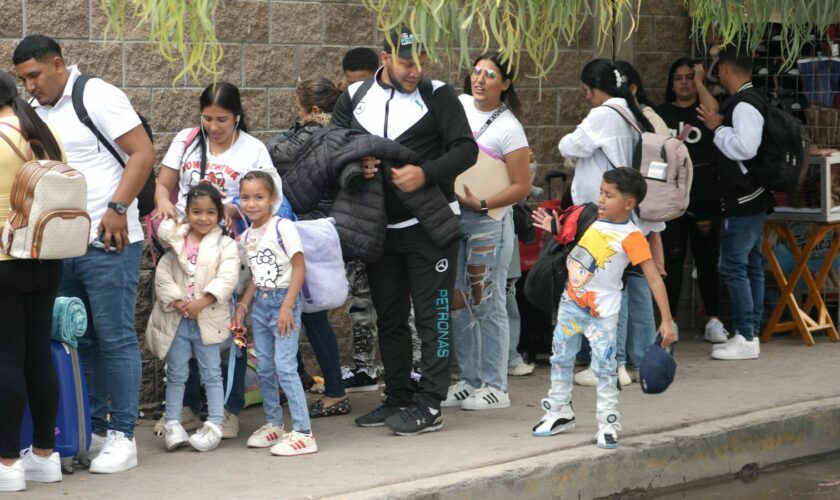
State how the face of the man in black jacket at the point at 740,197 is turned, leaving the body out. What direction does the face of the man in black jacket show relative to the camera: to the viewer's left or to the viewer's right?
to the viewer's left

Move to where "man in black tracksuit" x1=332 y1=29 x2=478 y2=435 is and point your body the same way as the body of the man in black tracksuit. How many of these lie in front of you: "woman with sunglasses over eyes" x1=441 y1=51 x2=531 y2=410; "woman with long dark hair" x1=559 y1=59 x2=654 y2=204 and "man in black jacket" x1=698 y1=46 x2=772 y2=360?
0

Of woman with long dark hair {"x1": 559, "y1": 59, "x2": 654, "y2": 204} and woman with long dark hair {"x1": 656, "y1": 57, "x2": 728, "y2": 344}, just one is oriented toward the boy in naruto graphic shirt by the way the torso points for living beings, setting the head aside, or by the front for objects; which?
woman with long dark hair {"x1": 656, "y1": 57, "x2": 728, "y2": 344}

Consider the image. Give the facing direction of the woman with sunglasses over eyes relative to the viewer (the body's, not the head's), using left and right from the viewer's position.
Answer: facing the viewer and to the left of the viewer

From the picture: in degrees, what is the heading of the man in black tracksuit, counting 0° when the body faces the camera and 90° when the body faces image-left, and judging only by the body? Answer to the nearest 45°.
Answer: approximately 45°

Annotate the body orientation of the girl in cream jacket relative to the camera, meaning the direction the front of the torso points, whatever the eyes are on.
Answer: toward the camera

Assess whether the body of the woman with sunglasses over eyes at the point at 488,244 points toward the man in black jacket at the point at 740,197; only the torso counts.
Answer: no

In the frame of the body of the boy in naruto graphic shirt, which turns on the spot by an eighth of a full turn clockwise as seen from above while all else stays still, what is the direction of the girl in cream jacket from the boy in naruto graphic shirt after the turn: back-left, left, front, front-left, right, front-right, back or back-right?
front

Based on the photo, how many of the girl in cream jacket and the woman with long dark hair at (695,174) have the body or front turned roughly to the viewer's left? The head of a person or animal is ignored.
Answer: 0

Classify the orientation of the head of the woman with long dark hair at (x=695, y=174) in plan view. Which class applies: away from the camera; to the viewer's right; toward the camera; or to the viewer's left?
toward the camera

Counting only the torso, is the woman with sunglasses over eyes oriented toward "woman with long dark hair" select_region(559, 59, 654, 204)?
no

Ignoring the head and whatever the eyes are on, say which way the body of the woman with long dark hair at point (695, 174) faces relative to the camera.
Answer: toward the camera

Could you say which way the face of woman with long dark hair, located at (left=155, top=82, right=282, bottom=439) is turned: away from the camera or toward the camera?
toward the camera

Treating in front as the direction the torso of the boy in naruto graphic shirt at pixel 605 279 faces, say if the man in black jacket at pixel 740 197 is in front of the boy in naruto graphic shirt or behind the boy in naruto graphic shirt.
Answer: behind

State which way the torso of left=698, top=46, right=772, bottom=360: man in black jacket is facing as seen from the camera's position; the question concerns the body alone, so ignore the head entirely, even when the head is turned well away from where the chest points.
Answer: to the viewer's left
